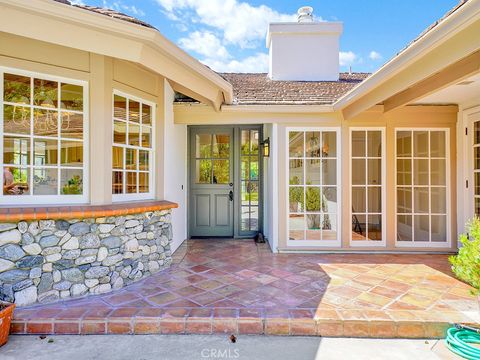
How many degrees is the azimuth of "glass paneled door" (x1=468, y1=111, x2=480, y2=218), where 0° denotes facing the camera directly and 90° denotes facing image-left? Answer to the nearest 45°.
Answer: approximately 45°

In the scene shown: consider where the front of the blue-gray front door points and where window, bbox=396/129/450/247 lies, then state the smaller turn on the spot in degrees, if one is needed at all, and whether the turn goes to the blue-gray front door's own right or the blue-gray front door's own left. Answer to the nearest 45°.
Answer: approximately 45° to the blue-gray front door's own left

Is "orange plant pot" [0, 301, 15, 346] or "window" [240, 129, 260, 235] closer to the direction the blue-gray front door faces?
the orange plant pot

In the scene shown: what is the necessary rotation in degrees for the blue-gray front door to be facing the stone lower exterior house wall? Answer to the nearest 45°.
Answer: approximately 45° to its right

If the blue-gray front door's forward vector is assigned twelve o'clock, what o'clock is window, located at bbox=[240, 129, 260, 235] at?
The window is roughly at 9 o'clock from the blue-gray front door.
